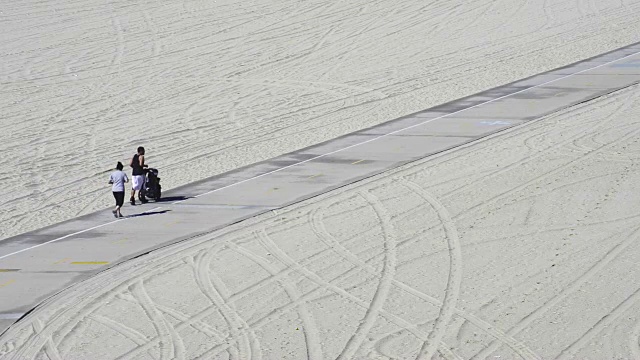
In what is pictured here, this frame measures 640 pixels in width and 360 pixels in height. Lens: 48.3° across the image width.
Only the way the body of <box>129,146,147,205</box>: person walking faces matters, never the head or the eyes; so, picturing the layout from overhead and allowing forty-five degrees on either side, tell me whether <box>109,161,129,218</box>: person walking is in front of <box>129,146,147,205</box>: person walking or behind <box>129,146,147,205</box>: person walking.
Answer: behind

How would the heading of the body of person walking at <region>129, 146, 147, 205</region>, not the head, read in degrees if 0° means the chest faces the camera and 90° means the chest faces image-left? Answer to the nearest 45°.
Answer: approximately 225°
